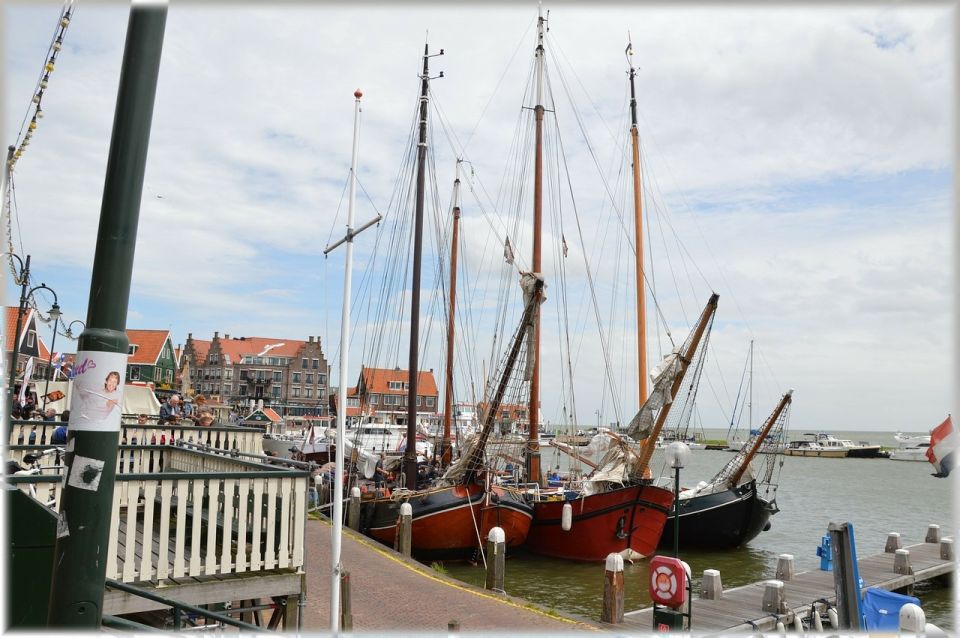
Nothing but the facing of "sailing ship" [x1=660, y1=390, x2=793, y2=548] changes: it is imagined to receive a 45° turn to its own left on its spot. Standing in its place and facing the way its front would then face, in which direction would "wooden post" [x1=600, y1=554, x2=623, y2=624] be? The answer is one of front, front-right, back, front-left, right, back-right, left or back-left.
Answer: right

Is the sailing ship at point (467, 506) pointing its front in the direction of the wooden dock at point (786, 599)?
yes

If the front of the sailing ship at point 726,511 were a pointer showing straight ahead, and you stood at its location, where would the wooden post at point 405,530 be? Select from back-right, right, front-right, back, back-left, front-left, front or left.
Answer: right

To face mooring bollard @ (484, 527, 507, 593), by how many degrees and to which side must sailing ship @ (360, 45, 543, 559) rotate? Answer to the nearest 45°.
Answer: approximately 45° to its right

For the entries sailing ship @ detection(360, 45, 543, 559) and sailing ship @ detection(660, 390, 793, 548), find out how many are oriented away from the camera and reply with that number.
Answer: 0

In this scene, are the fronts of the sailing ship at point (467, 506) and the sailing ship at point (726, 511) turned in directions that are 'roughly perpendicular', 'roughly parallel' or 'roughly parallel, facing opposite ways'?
roughly parallel

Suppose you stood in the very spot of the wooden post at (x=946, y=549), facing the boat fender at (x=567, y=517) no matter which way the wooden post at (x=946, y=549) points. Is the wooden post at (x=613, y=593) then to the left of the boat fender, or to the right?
left

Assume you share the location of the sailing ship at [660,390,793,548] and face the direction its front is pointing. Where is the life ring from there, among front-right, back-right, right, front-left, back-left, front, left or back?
front-right

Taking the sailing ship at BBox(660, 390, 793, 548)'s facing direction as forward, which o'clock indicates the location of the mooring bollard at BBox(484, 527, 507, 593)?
The mooring bollard is roughly at 2 o'clock from the sailing ship.

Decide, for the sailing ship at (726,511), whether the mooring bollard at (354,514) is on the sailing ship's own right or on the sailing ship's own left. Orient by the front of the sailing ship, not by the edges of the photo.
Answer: on the sailing ship's own right

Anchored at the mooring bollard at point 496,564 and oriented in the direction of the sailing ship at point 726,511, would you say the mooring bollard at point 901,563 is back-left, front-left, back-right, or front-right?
front-right

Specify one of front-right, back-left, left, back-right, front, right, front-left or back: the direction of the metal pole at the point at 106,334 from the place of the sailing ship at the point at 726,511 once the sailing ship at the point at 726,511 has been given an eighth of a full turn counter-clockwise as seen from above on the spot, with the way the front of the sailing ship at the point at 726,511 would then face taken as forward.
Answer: right

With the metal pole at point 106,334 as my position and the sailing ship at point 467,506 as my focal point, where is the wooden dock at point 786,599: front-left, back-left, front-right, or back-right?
front-right

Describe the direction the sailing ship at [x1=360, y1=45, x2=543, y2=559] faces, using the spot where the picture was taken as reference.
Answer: facing the viewer and to the right of the viewer
